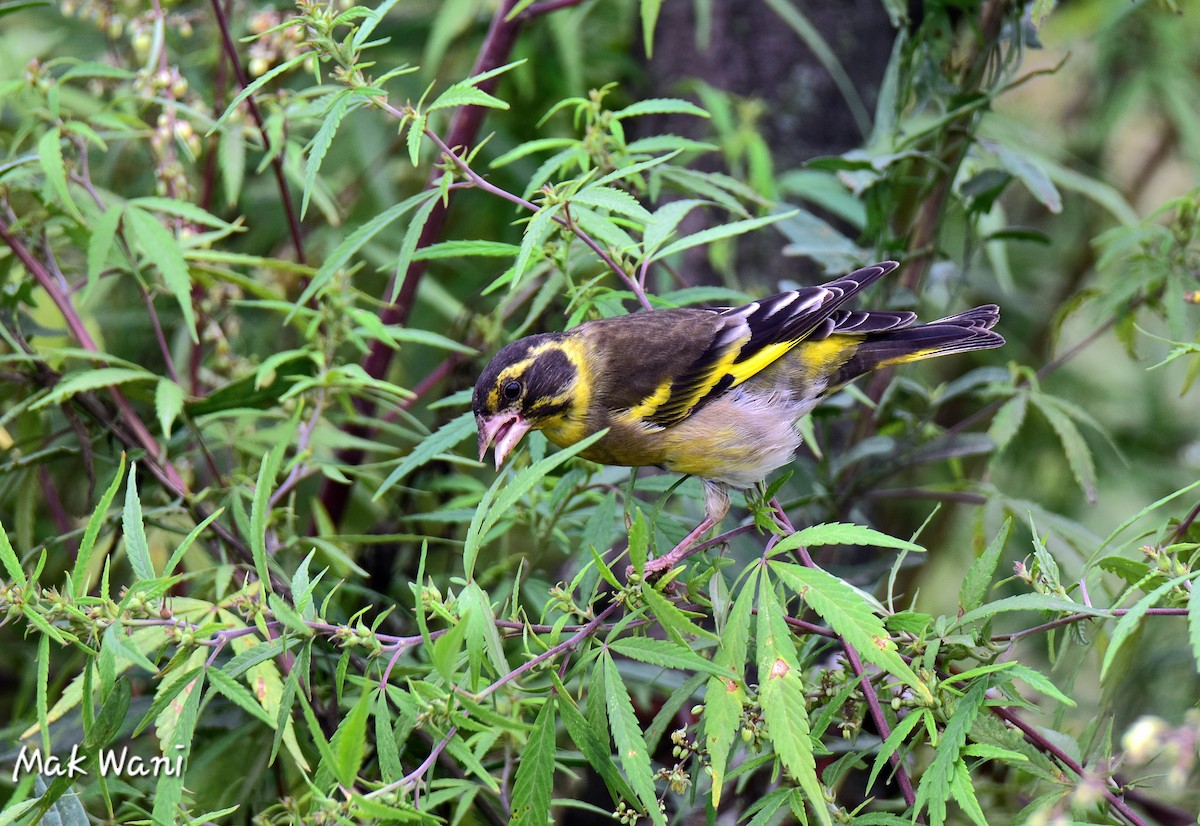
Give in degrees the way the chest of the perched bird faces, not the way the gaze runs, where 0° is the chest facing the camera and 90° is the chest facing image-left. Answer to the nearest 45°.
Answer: approximately 90°

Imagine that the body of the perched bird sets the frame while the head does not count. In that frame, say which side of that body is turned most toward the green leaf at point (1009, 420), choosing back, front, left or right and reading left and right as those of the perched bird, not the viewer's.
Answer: back

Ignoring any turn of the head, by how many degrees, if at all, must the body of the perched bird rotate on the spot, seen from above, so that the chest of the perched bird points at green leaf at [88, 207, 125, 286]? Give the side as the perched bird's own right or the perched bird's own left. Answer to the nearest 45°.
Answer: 0° — it already faces it

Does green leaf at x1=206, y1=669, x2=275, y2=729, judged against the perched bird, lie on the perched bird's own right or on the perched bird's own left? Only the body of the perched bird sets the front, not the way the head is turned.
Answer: on the perched bird's own left

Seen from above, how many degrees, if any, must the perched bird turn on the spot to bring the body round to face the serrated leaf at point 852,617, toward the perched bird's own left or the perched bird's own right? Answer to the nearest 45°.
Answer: approximately 90° to the perched bird's own left

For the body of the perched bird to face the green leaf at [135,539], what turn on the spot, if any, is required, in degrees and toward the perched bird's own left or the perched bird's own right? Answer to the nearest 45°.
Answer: approximately 45° to the perched bird's own left
